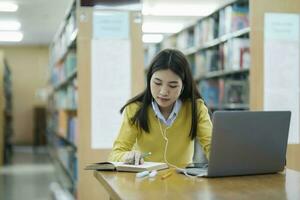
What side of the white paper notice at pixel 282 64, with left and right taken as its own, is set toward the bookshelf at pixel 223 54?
back

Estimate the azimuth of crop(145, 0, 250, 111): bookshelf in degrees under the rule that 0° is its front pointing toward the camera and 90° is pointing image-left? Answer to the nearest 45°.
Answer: approximately 45°

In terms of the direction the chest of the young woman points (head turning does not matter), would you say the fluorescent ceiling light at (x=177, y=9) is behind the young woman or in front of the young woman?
behind

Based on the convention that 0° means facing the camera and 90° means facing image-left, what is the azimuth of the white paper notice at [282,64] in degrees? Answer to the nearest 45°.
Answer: approximately 0°

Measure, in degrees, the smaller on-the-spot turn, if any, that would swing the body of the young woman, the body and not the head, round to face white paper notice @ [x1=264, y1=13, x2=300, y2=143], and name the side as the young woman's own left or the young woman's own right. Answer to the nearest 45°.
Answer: approximately 135° to the young woman's own left
